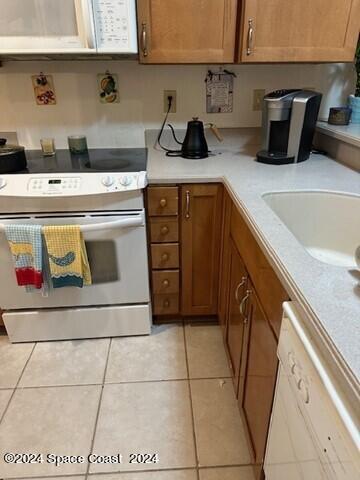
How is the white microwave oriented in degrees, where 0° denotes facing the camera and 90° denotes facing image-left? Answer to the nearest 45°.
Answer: approximately 0°

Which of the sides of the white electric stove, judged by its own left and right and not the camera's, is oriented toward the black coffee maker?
left

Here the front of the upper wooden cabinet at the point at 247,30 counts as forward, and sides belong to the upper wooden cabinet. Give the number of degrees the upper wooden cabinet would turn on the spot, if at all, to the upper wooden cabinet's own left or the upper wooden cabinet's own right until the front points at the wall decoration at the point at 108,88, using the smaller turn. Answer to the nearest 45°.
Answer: approximately 90° to the upper wooden cabinet's own right

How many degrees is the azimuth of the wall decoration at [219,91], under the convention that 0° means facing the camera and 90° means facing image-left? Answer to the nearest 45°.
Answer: approximately 0°

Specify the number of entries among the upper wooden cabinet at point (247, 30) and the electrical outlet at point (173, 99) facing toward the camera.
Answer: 2

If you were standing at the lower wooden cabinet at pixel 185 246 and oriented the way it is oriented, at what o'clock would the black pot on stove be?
The black pot on stove is roughly at 3 o'clock from the lower wooden cabinet.

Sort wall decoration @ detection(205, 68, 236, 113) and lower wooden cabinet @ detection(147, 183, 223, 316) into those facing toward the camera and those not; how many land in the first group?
2
